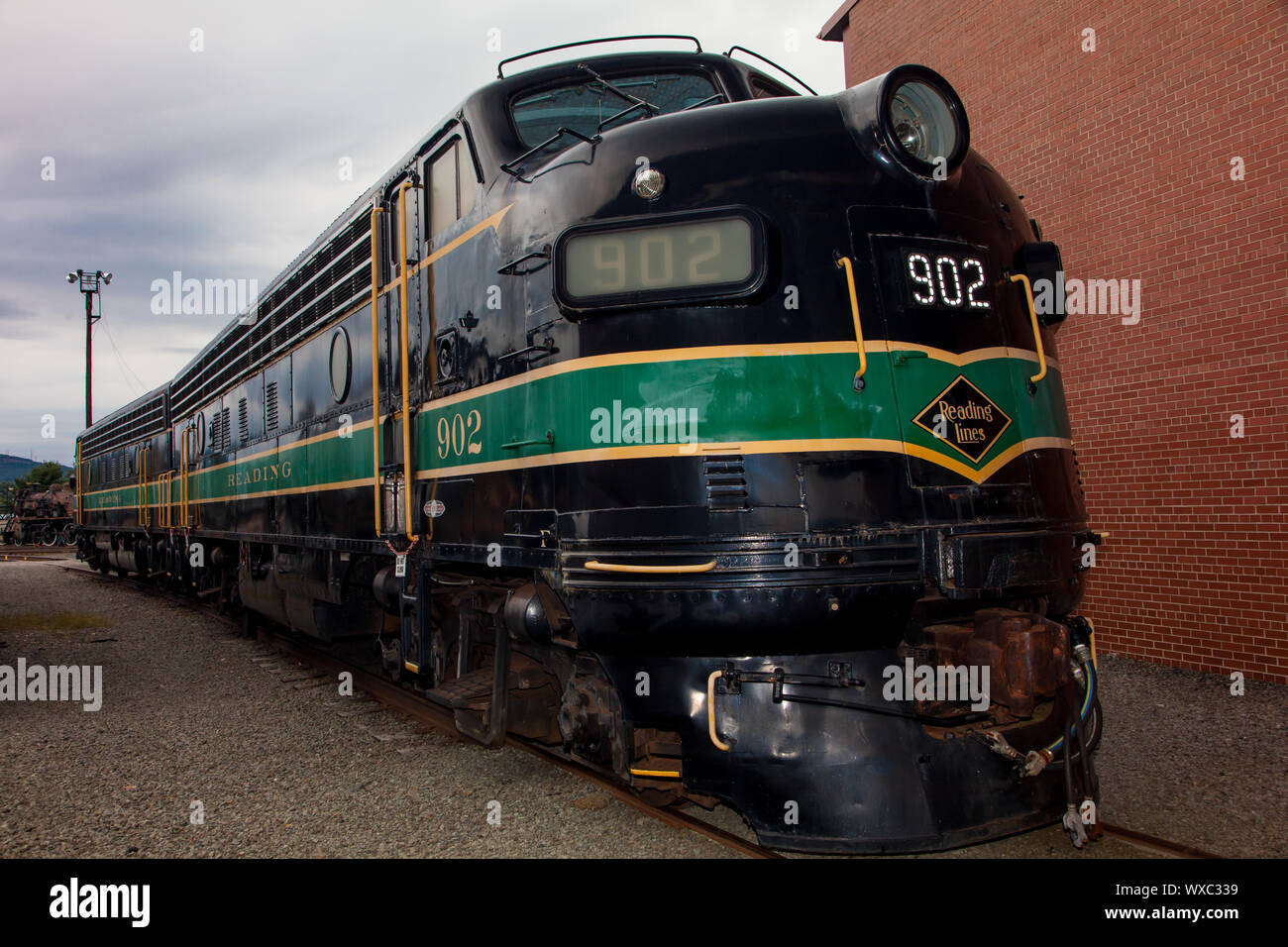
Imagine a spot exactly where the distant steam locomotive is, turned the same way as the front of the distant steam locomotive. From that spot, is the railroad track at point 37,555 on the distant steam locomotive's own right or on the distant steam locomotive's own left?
on the distant steam locomotive's own left

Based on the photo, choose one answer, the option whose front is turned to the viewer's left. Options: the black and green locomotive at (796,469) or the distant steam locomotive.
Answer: the distant steam locomotive

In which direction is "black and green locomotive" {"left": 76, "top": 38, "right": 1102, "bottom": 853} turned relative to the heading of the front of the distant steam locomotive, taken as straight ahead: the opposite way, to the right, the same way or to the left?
to the left

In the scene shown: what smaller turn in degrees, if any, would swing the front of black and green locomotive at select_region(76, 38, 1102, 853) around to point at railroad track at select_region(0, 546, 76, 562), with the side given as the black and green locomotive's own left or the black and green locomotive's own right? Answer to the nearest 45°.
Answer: approximately 180°

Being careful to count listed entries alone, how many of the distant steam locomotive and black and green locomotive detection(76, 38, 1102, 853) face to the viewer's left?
1

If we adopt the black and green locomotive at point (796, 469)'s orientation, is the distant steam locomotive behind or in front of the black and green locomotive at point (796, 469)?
behind

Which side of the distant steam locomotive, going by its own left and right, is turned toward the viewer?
left

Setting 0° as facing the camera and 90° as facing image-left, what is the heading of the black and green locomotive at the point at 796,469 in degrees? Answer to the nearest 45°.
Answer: approximately 315°

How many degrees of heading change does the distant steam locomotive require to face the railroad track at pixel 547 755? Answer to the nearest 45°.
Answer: approximately 90° to its left
